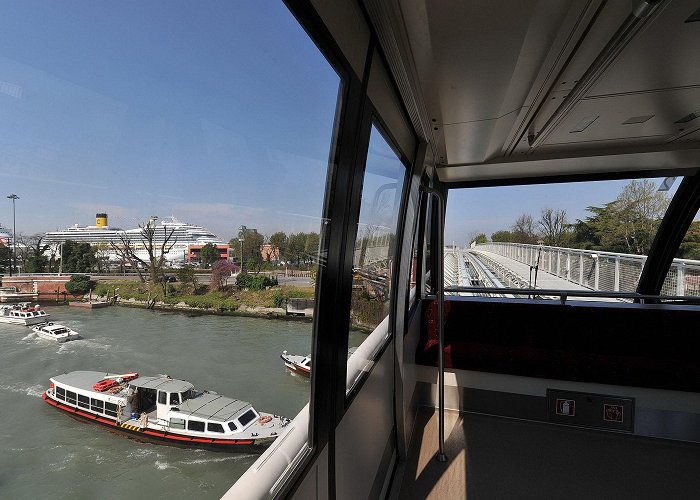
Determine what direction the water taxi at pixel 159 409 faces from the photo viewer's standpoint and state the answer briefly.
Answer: facing the viewer and to the right of the viewer

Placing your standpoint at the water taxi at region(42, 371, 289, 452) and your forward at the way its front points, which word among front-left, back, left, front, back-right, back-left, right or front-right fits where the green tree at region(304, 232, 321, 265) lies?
left

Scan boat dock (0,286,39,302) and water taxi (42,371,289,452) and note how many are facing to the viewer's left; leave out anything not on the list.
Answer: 0

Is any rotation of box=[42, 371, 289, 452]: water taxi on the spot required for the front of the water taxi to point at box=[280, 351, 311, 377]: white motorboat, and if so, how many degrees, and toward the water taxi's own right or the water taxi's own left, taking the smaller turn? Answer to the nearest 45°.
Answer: approximately 90° to the water taxi's own left
